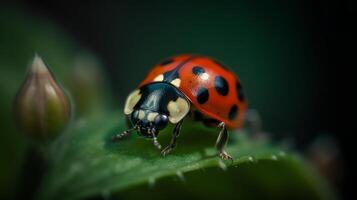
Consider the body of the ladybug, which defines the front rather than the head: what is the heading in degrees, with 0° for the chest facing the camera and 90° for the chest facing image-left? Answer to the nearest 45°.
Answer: approximately 45°

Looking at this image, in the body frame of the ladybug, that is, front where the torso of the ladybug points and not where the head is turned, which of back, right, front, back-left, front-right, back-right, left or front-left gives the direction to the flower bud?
front-right
